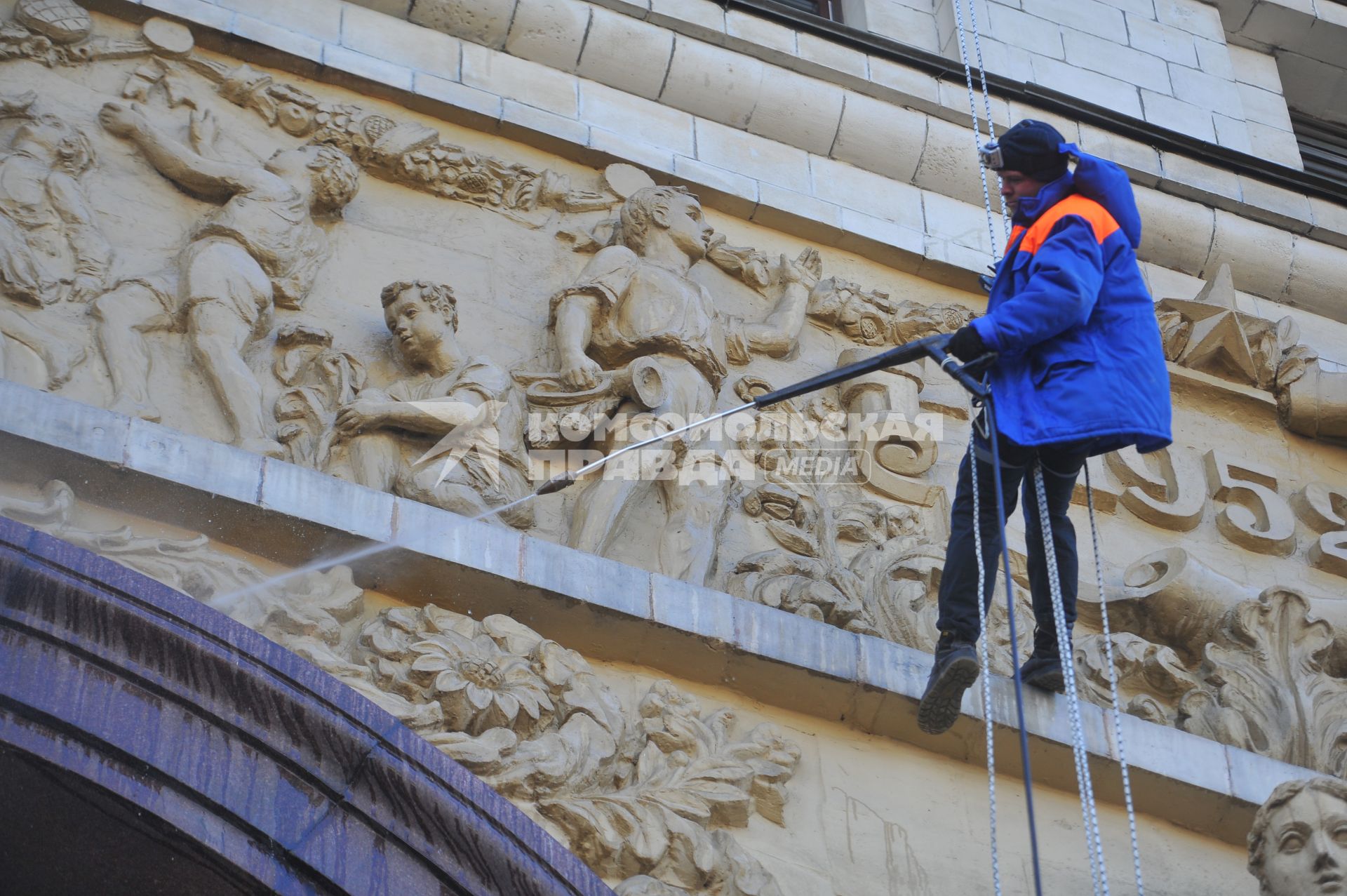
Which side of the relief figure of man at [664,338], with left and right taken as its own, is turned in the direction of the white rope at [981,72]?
left

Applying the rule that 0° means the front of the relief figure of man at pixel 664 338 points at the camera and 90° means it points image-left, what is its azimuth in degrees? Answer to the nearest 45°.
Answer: approximately 315°

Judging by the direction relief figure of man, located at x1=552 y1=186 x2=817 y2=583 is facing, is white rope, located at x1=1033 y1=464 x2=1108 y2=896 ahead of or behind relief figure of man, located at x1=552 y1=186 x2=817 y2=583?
ahead

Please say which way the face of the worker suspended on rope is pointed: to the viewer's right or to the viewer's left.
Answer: to the viewer's left
